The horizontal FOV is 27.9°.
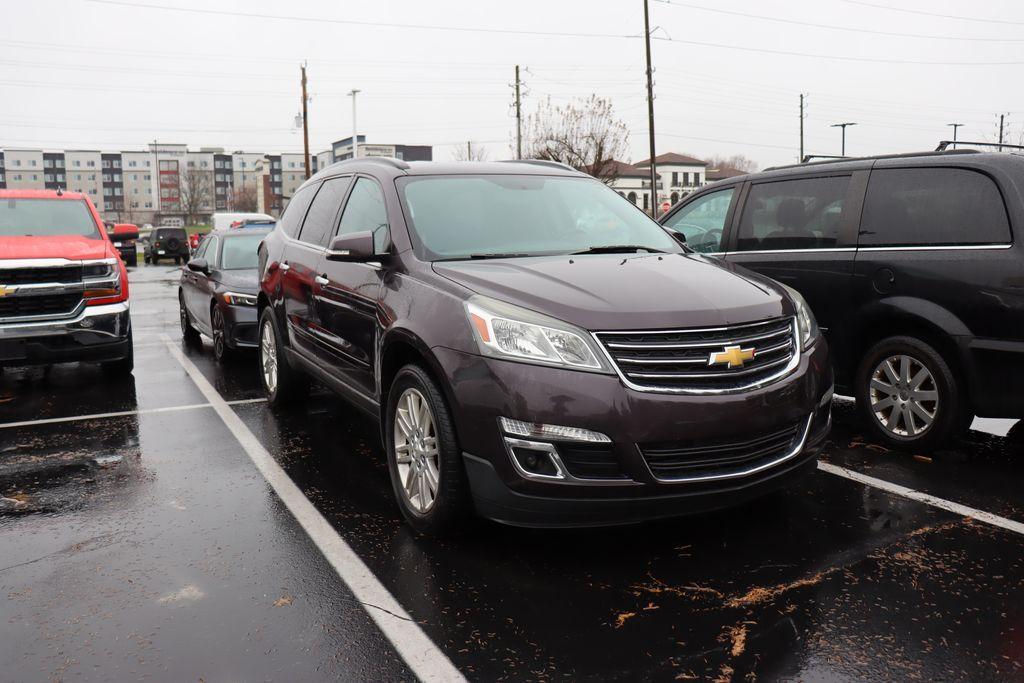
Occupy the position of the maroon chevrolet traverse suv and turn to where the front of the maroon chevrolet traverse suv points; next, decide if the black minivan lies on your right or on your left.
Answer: on your left

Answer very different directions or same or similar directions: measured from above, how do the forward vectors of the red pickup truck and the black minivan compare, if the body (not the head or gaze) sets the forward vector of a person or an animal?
very different directions

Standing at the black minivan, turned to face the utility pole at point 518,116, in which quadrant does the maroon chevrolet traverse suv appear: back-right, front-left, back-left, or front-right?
back-left

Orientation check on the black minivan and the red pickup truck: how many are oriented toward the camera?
1

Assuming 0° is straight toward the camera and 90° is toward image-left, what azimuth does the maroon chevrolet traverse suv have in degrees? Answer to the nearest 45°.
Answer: approximately 315°

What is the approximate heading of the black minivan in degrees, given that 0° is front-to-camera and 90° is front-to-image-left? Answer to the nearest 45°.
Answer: approximately 135°
